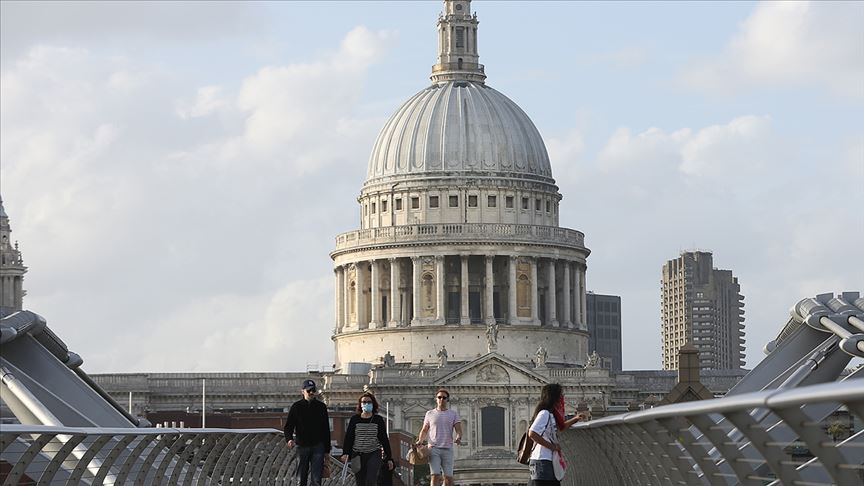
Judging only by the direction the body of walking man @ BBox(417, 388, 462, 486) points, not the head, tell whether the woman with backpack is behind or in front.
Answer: in front

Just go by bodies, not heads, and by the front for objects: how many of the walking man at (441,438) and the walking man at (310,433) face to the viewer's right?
0
